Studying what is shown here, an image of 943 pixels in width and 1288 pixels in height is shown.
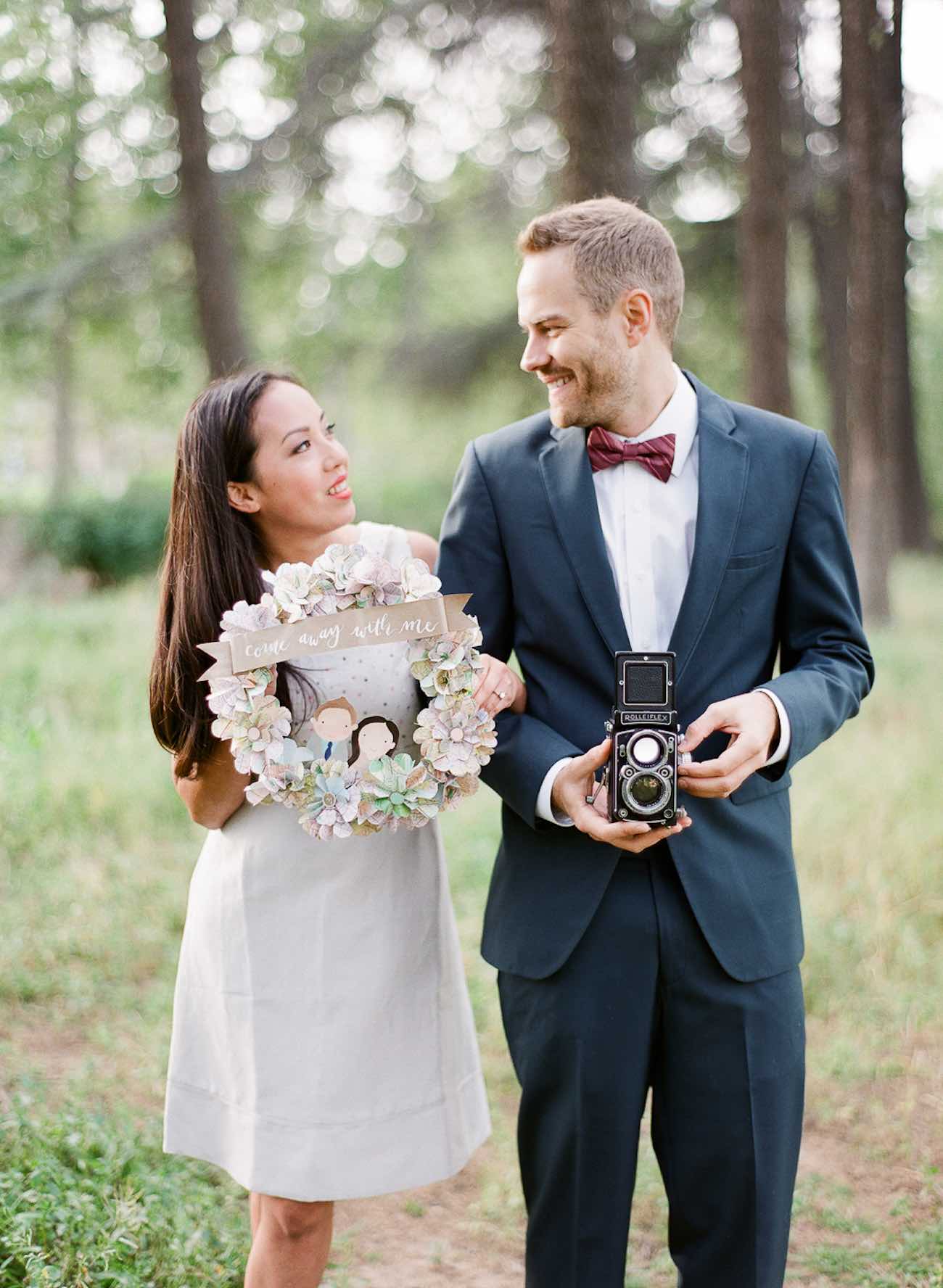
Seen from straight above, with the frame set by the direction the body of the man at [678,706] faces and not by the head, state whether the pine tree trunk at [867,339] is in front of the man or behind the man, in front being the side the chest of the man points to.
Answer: behind

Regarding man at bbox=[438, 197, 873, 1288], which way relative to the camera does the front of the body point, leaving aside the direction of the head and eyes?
toward the camera

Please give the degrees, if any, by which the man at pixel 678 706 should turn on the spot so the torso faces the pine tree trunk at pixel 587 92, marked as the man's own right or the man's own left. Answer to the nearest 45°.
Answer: approximately 180°

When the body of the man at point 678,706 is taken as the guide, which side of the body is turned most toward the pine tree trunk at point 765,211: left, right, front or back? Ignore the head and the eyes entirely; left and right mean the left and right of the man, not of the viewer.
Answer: back

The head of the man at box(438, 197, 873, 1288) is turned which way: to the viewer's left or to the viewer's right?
to the viewer's left

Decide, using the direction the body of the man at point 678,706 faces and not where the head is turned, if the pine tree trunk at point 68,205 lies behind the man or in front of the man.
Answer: behind

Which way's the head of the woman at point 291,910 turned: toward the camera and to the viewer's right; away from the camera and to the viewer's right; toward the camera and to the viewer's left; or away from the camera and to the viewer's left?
toward the camera and to the viewer's right

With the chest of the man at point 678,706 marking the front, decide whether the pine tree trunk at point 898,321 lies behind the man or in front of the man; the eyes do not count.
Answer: behind

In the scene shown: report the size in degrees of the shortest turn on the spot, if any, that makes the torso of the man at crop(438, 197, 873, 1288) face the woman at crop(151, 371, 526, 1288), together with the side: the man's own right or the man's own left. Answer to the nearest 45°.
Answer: approximately 90° to the man's own right

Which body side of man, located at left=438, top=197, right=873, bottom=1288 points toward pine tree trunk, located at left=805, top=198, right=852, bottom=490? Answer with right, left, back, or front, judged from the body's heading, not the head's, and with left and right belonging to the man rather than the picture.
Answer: back
